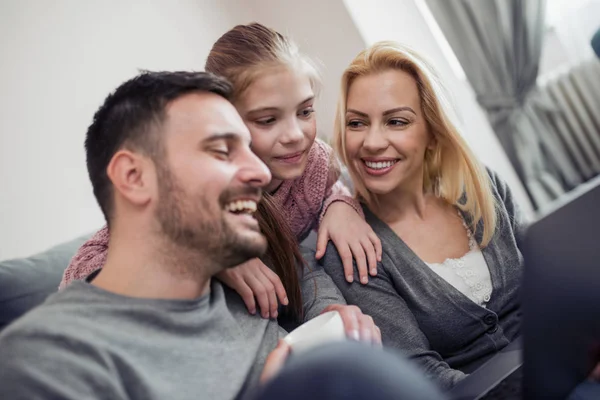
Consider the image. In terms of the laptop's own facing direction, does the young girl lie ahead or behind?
ahead

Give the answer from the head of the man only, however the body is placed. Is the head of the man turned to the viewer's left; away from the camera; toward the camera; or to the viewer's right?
to the viewer's right

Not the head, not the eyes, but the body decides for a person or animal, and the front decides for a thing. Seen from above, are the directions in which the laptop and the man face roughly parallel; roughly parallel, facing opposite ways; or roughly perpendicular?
roughly parallel, facing opposite ways

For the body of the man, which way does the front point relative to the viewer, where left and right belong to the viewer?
facing the viewer and to the right of the viewer

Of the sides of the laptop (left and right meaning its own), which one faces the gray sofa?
front

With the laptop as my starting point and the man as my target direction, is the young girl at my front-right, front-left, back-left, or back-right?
front-right

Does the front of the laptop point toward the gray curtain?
no

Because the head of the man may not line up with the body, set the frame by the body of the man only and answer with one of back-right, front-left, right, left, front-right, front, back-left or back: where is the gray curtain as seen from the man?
left

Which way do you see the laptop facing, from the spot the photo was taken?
facing away from the viewer and to the left of the viewer

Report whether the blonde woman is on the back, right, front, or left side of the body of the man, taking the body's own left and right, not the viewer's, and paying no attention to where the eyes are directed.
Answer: left
